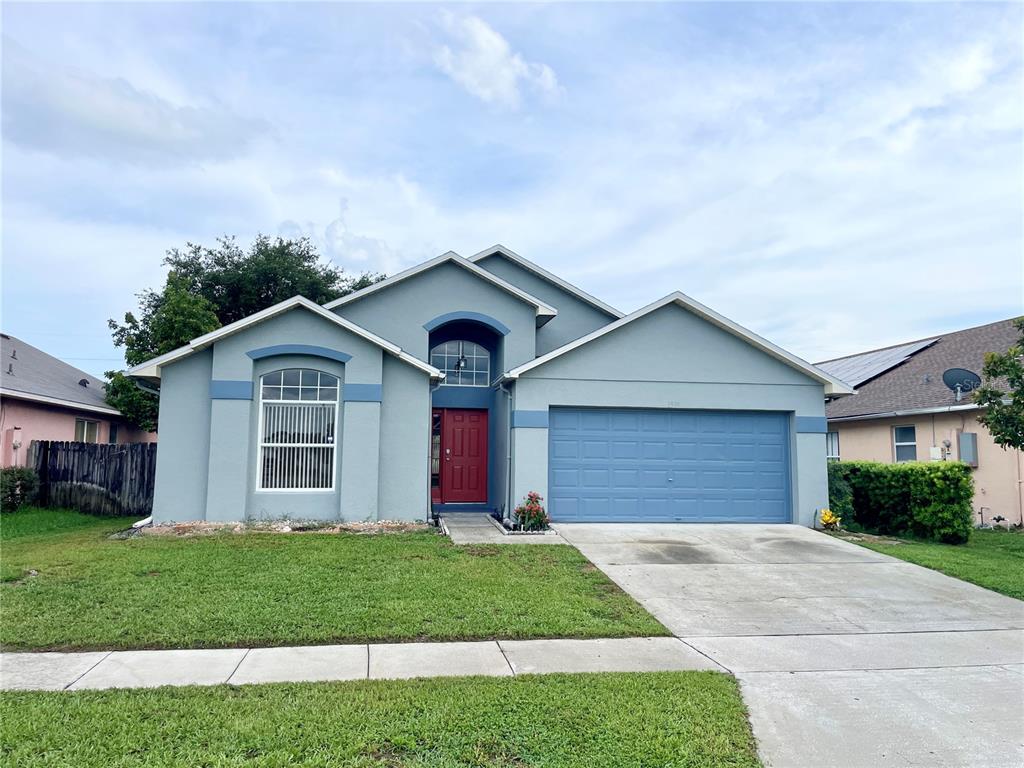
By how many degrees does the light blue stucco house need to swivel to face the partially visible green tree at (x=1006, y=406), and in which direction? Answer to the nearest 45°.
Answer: approximately 90° to its left

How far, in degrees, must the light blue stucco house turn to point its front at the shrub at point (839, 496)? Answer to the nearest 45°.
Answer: approximately 90° to its left

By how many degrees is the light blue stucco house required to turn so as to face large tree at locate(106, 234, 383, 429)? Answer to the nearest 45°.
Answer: approximately 135° to its right

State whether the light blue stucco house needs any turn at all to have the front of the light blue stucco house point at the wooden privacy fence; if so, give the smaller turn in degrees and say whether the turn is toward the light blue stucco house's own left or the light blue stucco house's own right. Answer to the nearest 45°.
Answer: approximately 90° to the light blue stucco house's own right

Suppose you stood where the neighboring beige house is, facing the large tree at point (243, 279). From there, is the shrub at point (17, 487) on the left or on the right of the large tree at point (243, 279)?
left

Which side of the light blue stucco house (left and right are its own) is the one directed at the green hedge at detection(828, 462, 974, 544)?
left

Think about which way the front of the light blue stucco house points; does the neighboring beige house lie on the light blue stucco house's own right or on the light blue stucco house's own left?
on the light blue stucco house's own left

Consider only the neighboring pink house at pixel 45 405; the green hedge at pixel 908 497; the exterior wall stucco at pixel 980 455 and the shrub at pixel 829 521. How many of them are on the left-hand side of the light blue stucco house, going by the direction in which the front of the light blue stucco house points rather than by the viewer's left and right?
3

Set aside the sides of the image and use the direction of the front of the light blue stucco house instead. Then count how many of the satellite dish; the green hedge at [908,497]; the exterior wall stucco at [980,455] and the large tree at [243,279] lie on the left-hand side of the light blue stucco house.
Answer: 3

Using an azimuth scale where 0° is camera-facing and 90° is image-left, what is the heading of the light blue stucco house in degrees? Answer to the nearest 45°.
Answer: approximately 0°

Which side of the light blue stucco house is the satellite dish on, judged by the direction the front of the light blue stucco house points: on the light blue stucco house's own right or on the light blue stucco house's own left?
on the light blue stucco house's own left

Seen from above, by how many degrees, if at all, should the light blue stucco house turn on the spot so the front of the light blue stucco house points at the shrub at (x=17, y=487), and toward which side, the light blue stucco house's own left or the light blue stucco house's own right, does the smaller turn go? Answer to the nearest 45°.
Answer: approximately 90° to the light blue stucco house's own right

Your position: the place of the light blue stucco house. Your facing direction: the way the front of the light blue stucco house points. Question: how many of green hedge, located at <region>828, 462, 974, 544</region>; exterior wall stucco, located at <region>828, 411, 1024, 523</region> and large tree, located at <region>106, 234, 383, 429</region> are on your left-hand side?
2
